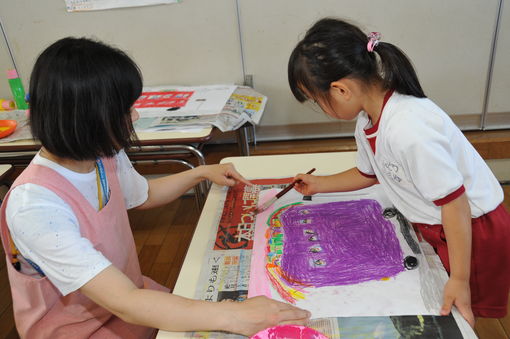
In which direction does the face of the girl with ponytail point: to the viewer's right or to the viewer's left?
to the viewer's left

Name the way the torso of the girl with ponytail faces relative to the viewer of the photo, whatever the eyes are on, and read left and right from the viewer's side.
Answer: facing to the left of the viewer

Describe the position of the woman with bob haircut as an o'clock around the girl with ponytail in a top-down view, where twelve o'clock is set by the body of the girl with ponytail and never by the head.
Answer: The woman with bob haircut is roughly at 11 o'clock from the girl with ponytail.

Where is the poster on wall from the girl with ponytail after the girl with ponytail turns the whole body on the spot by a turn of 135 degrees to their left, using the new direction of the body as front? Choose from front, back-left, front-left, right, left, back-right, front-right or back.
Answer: back

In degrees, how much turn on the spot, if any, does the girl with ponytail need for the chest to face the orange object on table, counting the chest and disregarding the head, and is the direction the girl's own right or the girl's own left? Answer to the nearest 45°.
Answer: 0° — they already face it
